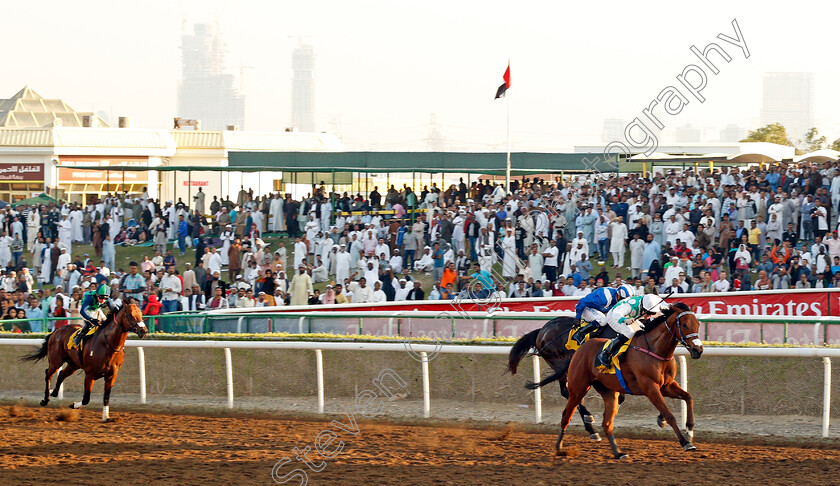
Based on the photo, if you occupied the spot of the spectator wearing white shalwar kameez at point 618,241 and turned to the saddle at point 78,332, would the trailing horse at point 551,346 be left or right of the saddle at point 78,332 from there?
left

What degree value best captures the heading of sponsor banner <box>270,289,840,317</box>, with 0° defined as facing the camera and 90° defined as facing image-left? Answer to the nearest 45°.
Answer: approximately 0°

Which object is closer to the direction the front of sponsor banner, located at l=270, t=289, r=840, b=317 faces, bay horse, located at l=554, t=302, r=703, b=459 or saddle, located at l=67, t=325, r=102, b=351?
the bay horse

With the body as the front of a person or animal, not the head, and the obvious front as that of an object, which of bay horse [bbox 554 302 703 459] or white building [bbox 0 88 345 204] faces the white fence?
the white building

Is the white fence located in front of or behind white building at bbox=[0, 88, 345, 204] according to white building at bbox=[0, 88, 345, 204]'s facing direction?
in front

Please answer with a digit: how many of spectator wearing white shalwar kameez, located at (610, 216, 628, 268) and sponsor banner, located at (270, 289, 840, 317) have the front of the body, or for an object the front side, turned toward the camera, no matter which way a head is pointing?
2

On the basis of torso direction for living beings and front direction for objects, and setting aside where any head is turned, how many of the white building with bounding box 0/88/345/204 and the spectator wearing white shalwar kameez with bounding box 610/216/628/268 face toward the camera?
2

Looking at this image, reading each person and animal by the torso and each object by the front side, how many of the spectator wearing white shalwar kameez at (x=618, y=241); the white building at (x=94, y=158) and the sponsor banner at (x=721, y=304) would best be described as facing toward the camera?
3

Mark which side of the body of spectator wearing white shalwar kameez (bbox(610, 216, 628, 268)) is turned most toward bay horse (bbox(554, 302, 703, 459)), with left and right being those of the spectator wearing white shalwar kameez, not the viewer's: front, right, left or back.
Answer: front

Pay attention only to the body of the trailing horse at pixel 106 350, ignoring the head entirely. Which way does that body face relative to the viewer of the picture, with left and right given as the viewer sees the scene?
facing the viewer and to the right of the viewer

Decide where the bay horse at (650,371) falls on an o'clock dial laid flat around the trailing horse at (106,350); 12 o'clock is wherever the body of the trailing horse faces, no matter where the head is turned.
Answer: The bay horse is roughly at 12 o'clock from the trailing horse.

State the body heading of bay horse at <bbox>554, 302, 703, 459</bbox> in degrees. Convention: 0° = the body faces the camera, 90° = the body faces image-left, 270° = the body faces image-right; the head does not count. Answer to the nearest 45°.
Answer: approximately 315°

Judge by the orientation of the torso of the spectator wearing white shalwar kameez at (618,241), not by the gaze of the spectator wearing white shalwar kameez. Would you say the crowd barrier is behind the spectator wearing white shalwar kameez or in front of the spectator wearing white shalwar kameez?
in front

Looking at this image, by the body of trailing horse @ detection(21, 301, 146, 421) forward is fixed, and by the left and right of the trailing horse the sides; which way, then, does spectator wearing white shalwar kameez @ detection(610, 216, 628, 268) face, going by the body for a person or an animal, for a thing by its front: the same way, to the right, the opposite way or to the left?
to the right
